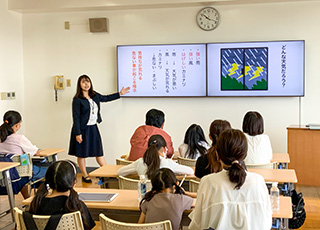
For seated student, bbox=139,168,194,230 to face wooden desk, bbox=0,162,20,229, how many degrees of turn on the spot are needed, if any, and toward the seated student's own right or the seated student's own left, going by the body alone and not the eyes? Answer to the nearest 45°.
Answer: approximately 45° to the seated student's own left

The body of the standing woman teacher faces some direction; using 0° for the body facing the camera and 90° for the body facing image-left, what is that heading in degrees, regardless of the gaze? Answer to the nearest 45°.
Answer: approximately 315°

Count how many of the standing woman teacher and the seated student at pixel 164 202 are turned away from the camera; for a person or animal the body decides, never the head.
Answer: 1

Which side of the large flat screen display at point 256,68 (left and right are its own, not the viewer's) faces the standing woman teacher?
right

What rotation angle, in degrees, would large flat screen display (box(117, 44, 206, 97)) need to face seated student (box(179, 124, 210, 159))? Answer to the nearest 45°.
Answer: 0° — it already faces them

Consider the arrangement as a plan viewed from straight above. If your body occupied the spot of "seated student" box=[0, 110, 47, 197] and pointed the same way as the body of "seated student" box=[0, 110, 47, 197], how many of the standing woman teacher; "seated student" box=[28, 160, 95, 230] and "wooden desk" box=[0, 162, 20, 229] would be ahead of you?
1

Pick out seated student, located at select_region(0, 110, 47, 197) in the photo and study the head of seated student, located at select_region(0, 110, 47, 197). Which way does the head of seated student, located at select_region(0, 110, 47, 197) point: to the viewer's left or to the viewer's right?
to the viewer's right

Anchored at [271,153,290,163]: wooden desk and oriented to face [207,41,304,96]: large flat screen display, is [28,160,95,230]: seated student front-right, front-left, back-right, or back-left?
back-left

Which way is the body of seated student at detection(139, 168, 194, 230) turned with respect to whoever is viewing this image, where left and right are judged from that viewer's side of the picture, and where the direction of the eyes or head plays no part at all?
facing away from the viewer

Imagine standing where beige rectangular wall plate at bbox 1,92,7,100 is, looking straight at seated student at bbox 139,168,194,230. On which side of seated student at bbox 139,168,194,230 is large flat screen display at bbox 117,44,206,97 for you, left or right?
left

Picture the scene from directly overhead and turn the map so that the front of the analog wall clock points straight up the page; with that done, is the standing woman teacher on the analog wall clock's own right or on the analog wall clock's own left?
on the analog wall clock's own right

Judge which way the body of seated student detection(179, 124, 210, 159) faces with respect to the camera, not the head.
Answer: away from the camera

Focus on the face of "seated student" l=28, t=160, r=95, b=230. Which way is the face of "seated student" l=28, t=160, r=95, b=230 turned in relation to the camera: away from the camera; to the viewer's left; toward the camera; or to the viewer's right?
away from the camera

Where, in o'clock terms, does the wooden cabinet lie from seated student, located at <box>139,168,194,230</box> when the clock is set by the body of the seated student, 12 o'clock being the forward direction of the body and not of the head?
The wooden cabinet is roughly at 1 o'clock from the seated student.
